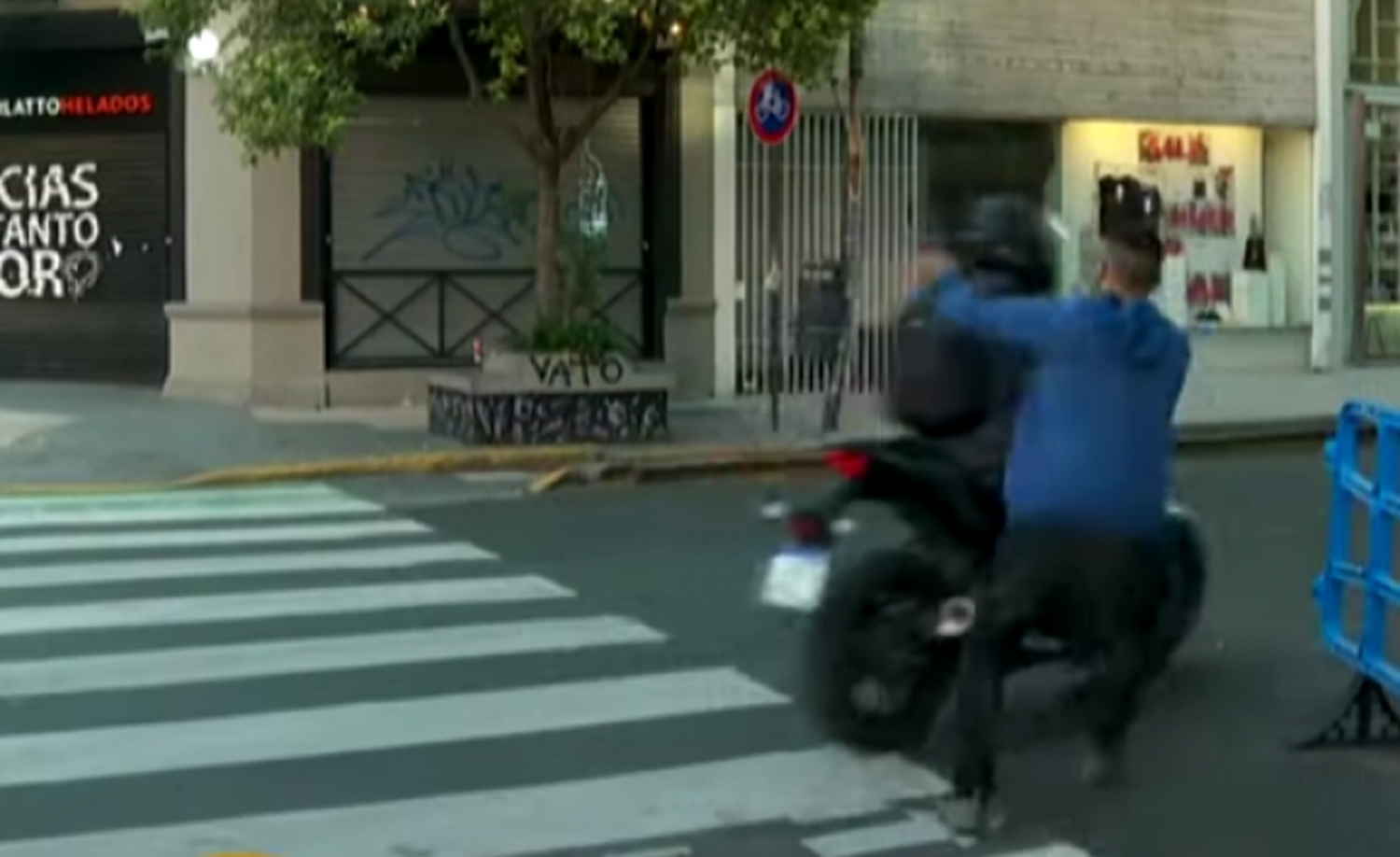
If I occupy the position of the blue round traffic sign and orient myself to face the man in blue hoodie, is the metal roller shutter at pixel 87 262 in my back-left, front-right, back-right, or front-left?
back-right

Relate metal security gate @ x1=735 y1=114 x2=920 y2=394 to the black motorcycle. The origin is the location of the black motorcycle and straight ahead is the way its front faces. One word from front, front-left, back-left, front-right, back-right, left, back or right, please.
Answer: front-left

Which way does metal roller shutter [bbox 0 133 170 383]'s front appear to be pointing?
toward the camera

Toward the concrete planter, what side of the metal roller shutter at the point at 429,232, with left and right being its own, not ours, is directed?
front

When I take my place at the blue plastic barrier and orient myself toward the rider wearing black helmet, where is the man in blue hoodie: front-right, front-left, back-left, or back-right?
front-left

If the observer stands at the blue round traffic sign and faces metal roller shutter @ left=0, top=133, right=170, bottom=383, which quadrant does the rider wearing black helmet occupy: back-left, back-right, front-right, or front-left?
back-left

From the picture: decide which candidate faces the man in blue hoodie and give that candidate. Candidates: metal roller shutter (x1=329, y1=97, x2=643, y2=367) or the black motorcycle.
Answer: the metal roller shutter

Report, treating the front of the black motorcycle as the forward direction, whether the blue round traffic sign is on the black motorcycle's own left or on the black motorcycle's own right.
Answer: on the black motorcycle's own left

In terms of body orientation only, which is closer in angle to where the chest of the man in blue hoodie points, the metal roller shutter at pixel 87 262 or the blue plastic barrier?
the metal roller shutter

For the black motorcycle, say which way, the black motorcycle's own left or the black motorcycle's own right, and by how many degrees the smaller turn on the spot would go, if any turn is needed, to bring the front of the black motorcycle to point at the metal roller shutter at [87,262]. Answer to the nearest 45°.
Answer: approximately 90° to the black motorcycle's own left

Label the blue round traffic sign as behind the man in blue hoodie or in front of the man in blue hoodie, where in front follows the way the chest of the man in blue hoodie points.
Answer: in front

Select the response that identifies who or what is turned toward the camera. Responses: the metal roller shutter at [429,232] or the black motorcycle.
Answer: the metal roller shutter

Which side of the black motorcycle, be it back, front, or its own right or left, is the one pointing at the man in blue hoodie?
right

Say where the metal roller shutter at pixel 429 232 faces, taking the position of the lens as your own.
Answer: facing the viewer

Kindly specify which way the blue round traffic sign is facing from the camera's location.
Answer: facing the viewer and to the right of the viewer

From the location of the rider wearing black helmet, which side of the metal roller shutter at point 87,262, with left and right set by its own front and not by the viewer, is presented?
front

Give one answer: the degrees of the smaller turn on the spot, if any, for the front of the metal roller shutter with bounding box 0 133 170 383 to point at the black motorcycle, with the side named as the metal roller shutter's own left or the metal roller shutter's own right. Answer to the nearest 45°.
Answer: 0° — it already faces it

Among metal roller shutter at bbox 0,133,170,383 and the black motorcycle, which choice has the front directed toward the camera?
the metal roller shutter

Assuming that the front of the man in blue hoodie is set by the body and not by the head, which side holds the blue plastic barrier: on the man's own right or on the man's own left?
on the man's own right

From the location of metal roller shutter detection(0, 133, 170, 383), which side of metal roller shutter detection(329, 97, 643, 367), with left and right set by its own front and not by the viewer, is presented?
right
